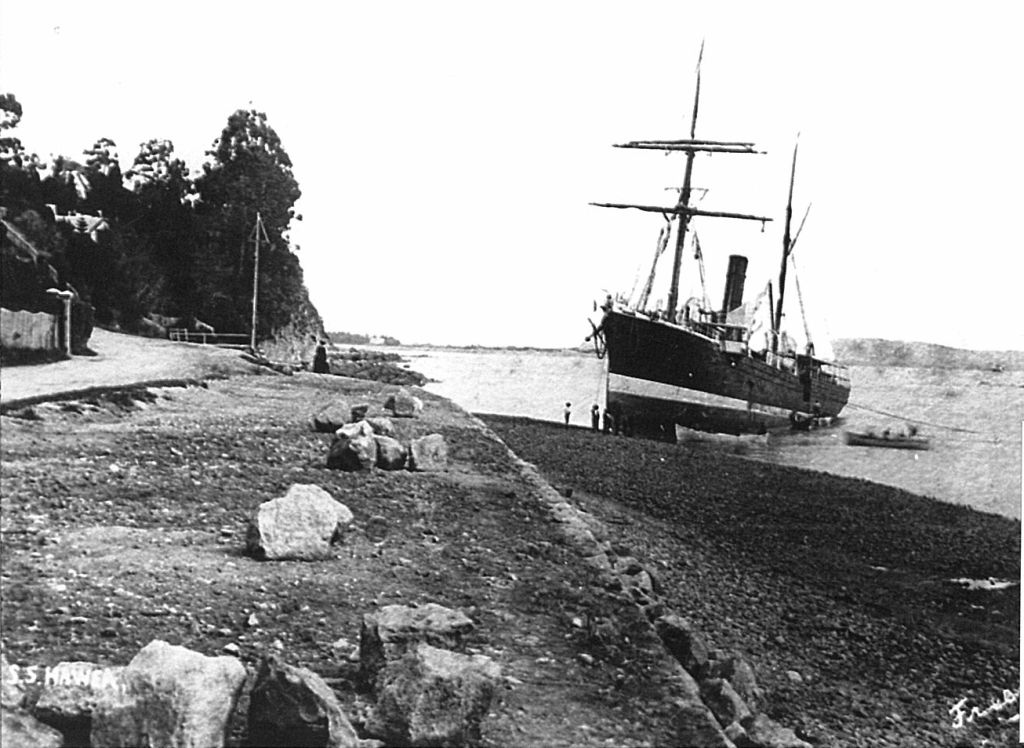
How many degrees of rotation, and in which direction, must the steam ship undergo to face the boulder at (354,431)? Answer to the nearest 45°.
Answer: approximately 45° to its left

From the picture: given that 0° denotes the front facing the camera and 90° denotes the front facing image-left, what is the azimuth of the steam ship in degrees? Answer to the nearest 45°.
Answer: approximately 45°

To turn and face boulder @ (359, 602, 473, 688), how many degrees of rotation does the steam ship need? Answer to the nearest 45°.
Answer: approximately 45° to its left

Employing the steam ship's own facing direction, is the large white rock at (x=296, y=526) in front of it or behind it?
in front

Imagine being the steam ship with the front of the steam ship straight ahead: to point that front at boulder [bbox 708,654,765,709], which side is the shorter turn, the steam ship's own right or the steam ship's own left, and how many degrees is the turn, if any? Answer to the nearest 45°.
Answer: approximately 45° to the steam ship's own left
